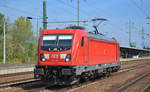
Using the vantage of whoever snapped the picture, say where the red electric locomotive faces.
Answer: facing the viewer and to the left of the viewer
